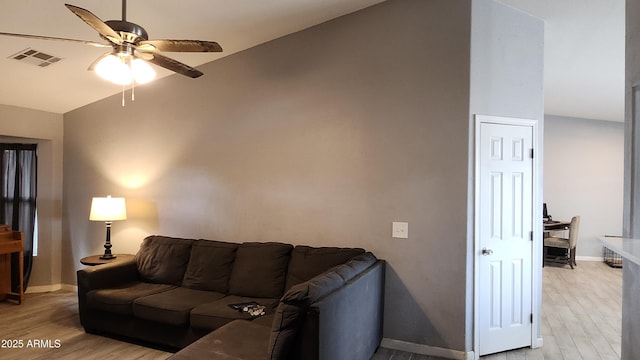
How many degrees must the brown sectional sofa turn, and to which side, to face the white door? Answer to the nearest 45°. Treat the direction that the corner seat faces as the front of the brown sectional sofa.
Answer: approximately 135° to its left

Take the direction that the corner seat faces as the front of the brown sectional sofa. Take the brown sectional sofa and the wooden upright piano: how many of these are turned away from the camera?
0

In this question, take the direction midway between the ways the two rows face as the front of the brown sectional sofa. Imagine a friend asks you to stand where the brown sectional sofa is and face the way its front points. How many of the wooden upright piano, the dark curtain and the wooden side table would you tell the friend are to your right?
3

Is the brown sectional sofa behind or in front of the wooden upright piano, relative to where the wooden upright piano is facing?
in front

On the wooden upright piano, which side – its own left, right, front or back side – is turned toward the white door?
front

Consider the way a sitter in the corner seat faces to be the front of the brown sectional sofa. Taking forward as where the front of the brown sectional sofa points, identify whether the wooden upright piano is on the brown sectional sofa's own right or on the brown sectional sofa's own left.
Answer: on the brown sectional sofa's own right

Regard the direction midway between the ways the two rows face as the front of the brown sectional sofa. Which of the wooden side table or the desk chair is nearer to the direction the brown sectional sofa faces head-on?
the wooden side table

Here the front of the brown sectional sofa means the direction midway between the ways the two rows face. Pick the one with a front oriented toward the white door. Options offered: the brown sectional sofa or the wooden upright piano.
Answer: the wooden upright piano

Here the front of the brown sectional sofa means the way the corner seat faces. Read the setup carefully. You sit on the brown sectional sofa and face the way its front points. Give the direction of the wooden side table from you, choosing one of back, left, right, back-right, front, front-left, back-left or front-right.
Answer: right

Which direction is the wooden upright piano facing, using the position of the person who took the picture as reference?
facing the viewer and to the right of the viewer

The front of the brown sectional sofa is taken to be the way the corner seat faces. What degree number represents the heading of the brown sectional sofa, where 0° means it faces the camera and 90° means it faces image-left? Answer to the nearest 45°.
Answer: approximately 45°

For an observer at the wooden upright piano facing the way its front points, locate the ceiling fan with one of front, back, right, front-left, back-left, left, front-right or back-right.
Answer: front-right
